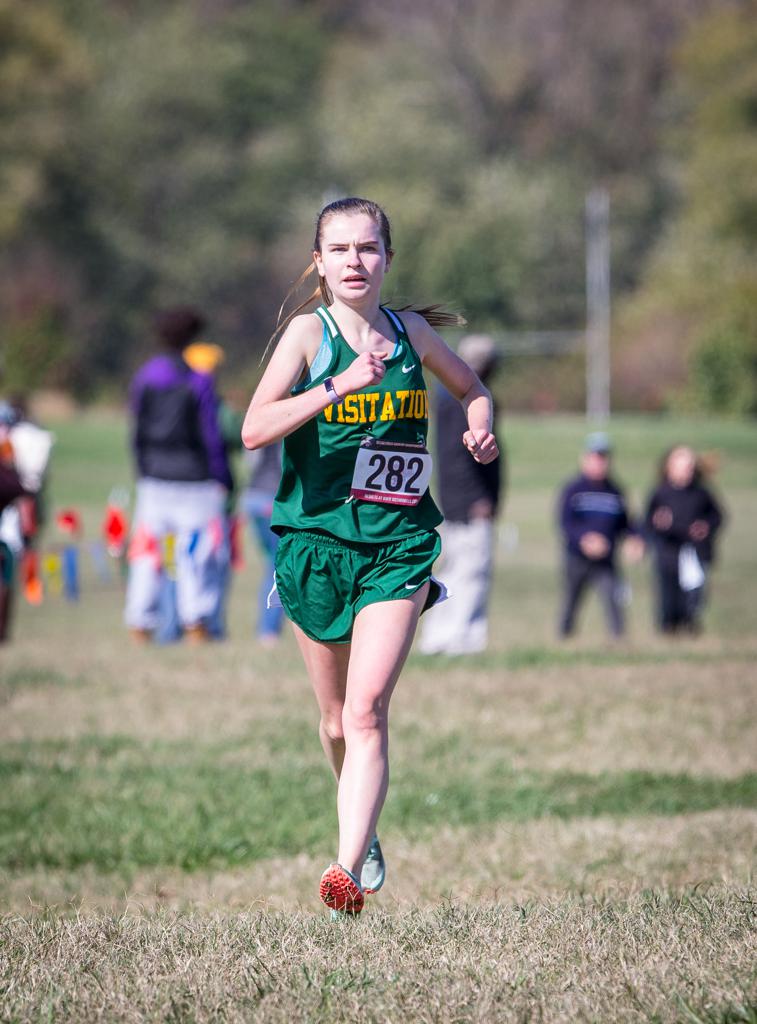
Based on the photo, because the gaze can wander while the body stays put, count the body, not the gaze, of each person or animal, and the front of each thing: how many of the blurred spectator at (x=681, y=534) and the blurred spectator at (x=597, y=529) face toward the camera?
2

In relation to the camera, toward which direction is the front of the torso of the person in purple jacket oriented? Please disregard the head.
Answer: away from the camera

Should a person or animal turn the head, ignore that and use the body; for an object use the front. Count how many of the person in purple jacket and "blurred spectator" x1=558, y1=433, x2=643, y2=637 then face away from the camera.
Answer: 1

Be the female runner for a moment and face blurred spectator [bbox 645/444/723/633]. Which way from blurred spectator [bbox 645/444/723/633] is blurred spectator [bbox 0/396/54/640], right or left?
left

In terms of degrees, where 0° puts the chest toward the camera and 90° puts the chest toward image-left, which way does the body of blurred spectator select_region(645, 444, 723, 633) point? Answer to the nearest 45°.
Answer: approximately 0°

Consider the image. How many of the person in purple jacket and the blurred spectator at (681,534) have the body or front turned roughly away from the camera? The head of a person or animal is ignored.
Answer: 1

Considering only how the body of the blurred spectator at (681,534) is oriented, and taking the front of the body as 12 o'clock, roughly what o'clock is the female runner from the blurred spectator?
The female runner is roughly at 12 o'clock from the blurred spectator.

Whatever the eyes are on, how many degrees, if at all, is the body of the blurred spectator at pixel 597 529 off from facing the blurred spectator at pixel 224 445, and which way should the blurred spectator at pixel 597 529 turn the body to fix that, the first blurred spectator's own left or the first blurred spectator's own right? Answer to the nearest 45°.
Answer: approximately 45° to the first blurred spectator's own right

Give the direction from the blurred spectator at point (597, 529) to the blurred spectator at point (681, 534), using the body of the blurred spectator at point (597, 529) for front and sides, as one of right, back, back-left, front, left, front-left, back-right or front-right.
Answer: back-left

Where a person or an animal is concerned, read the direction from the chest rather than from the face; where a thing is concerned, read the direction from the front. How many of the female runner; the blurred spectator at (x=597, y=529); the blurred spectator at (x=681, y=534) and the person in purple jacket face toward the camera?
3

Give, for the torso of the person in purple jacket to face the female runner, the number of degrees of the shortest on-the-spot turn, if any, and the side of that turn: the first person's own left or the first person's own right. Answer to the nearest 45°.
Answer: approximately 180°
